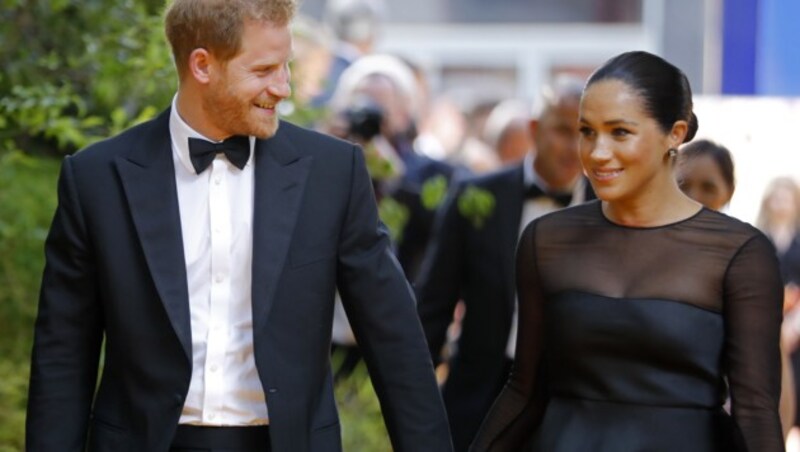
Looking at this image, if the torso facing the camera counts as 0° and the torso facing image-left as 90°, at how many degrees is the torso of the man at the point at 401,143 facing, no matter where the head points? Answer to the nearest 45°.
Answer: approximately 45°

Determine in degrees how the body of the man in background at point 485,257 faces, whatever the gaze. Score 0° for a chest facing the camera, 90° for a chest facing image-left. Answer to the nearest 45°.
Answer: approximately 315°

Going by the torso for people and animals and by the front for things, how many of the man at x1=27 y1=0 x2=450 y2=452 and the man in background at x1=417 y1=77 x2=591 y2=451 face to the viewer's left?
0

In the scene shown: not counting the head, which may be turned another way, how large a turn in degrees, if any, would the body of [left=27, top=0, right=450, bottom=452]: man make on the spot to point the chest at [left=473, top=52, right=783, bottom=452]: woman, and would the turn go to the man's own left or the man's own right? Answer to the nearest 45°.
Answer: approximately 90° to the man's own left

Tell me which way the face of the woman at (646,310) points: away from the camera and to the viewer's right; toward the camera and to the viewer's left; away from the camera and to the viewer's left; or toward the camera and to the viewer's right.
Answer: toward the camera and to the viewer's left

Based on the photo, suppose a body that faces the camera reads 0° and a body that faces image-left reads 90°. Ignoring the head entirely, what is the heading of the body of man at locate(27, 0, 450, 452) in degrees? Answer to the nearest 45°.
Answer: approximately 0°
